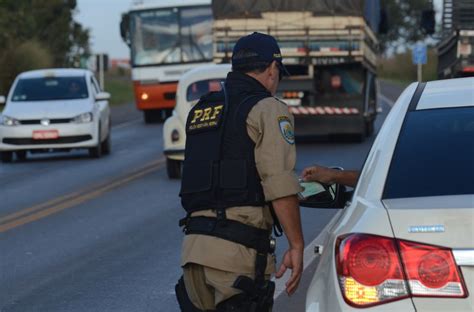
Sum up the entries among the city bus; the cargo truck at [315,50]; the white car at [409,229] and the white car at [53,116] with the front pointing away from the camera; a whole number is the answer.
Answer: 2

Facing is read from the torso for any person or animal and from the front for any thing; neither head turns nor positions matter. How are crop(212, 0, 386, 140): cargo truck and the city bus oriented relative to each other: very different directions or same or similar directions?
very different directions

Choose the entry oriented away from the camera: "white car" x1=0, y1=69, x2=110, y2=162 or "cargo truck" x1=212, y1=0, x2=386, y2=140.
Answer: the cargo truck

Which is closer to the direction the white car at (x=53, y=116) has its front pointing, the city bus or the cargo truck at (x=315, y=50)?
the cargo truck

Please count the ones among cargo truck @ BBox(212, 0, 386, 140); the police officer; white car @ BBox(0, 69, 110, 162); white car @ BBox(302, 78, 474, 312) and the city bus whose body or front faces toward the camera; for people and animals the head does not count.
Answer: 2

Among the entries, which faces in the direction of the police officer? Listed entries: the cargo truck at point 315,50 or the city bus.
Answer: the city bus

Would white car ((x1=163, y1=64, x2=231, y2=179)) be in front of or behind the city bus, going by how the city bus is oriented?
in front

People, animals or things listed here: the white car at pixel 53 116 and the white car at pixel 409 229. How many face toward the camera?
1

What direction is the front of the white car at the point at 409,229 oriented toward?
away from the camera

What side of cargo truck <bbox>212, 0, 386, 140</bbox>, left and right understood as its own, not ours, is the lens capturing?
back

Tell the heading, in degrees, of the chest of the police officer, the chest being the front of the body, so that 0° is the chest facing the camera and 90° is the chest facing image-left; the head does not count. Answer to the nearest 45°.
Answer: approximately 225°

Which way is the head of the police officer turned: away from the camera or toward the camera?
away from the camera
